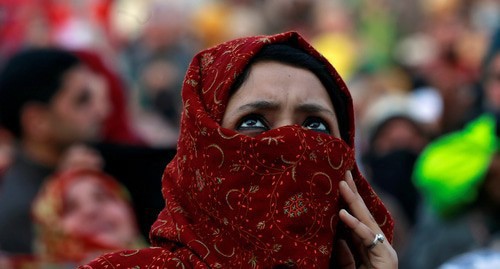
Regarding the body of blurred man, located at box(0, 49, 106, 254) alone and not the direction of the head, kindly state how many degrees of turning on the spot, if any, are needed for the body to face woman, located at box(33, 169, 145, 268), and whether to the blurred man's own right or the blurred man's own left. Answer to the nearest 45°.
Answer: approximately 45° to the blurred man's own right

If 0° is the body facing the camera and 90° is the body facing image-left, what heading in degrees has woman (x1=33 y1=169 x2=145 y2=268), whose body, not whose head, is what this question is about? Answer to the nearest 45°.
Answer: approximately 315°

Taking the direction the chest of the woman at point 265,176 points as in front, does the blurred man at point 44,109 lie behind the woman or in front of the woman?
behind

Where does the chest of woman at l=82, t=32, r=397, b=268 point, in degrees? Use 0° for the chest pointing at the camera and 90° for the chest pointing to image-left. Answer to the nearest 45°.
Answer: approximately 315°

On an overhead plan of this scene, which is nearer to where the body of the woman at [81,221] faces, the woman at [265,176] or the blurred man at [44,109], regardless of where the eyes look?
the woman

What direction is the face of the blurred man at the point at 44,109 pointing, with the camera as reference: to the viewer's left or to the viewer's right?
to the viewer's right

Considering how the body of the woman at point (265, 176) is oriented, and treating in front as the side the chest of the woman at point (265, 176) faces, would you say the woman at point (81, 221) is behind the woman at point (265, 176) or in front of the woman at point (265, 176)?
behind
